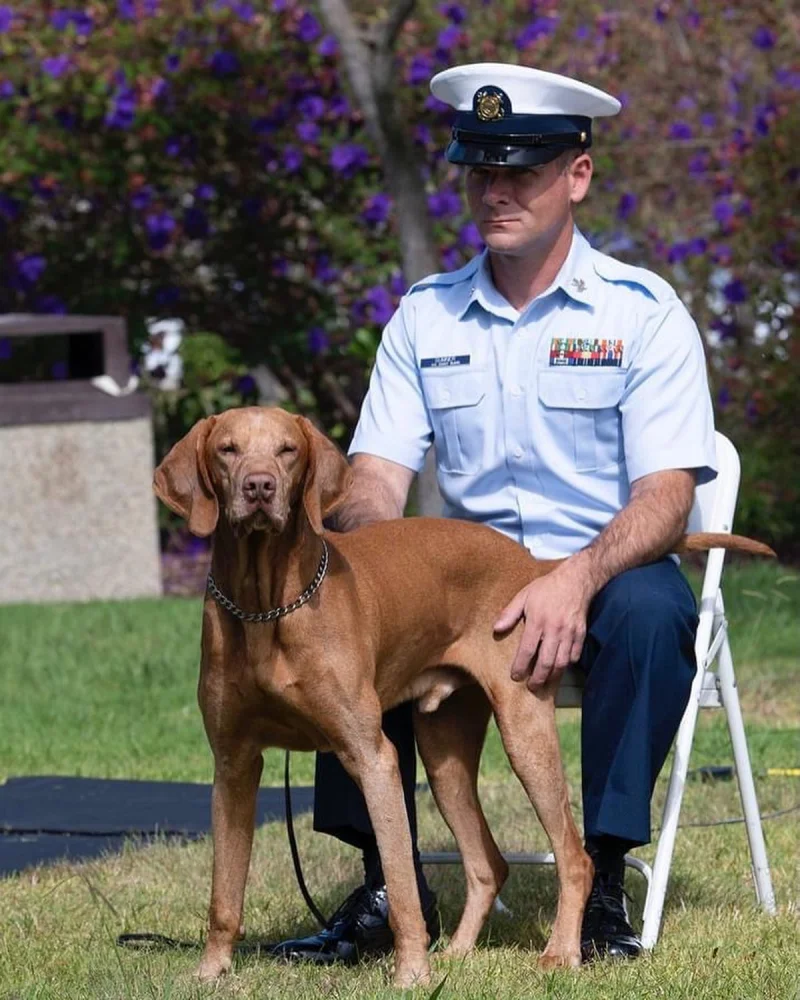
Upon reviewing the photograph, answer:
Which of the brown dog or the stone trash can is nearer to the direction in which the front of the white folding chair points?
the brown dog

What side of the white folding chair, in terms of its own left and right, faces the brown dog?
front

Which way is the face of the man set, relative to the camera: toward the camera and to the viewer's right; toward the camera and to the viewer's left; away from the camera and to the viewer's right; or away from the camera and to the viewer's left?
toward the camera and to the viewer's left

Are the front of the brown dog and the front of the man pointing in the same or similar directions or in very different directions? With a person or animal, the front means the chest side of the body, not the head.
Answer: same or similar directions

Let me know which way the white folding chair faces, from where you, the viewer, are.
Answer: facing the viewer and to the left of the viewer

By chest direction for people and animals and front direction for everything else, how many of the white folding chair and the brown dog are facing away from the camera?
0

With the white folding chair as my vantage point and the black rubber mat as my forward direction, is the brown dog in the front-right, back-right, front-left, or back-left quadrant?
front-left

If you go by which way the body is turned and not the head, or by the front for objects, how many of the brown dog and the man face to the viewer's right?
0

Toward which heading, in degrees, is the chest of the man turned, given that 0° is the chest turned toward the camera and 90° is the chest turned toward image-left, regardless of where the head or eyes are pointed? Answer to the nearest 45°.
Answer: approximately 45°
